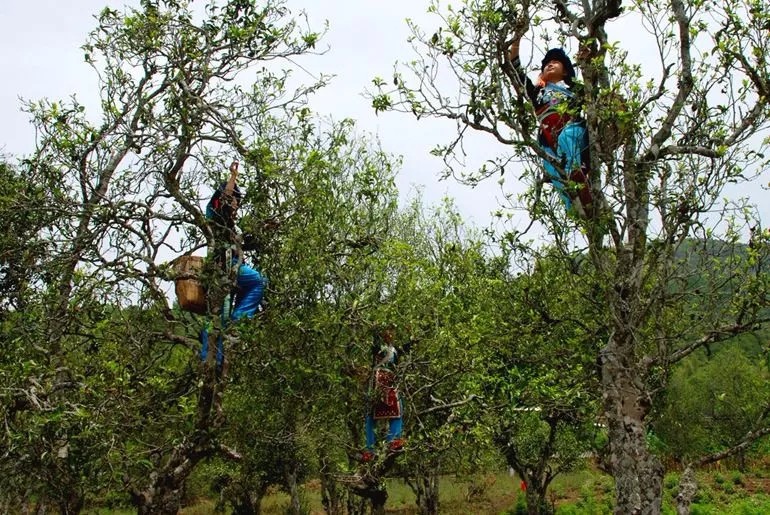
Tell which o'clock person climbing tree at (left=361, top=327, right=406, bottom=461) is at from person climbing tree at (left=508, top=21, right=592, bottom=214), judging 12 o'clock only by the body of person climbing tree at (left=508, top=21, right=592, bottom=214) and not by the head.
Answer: person climbing tree at (left=361, top=327, right=406, bottom=461) is roughly at 3 o'clock from person climbing tree at (left=508, top=21, right=592, bottom=214).

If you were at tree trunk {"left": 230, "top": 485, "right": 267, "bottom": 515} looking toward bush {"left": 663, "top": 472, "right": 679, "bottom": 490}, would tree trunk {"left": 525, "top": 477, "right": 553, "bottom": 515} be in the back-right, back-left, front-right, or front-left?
front-right

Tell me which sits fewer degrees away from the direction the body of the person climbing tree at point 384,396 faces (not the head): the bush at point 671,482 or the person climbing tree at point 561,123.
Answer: the person climbing tree

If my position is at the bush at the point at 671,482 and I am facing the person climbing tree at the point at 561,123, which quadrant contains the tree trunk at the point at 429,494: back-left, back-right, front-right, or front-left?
front-right

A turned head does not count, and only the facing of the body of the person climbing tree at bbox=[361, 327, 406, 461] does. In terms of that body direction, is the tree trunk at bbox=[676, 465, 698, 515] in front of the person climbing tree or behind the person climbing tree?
in front

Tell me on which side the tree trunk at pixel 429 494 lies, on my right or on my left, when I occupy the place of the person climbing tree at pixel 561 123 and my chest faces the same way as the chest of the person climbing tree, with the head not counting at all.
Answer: on my right

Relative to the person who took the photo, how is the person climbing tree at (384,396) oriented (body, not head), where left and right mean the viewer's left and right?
facing the viewer

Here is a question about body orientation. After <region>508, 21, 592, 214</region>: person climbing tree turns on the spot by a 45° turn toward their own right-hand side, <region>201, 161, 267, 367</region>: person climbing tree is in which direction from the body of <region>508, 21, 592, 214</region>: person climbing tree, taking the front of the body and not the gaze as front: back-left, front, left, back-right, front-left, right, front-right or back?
front
